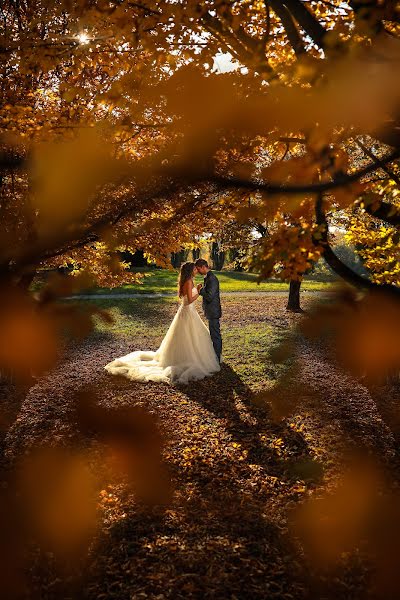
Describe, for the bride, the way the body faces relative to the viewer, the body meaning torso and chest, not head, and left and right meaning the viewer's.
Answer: facing to the right of the viewer
